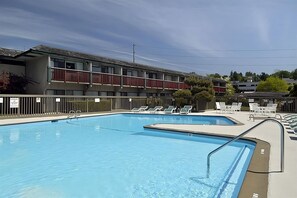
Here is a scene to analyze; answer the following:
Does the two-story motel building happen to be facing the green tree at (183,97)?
no

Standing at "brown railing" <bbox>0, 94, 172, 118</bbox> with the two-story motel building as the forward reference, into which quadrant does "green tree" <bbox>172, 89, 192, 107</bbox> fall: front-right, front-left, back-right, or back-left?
front-right

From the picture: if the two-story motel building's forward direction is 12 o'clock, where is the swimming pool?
The swimming pool is roughly at 1 o'clock from the two-story motel building.

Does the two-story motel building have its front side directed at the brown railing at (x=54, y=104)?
no

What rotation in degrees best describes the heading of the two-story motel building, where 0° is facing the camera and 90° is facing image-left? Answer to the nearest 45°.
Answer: approximately 315°
